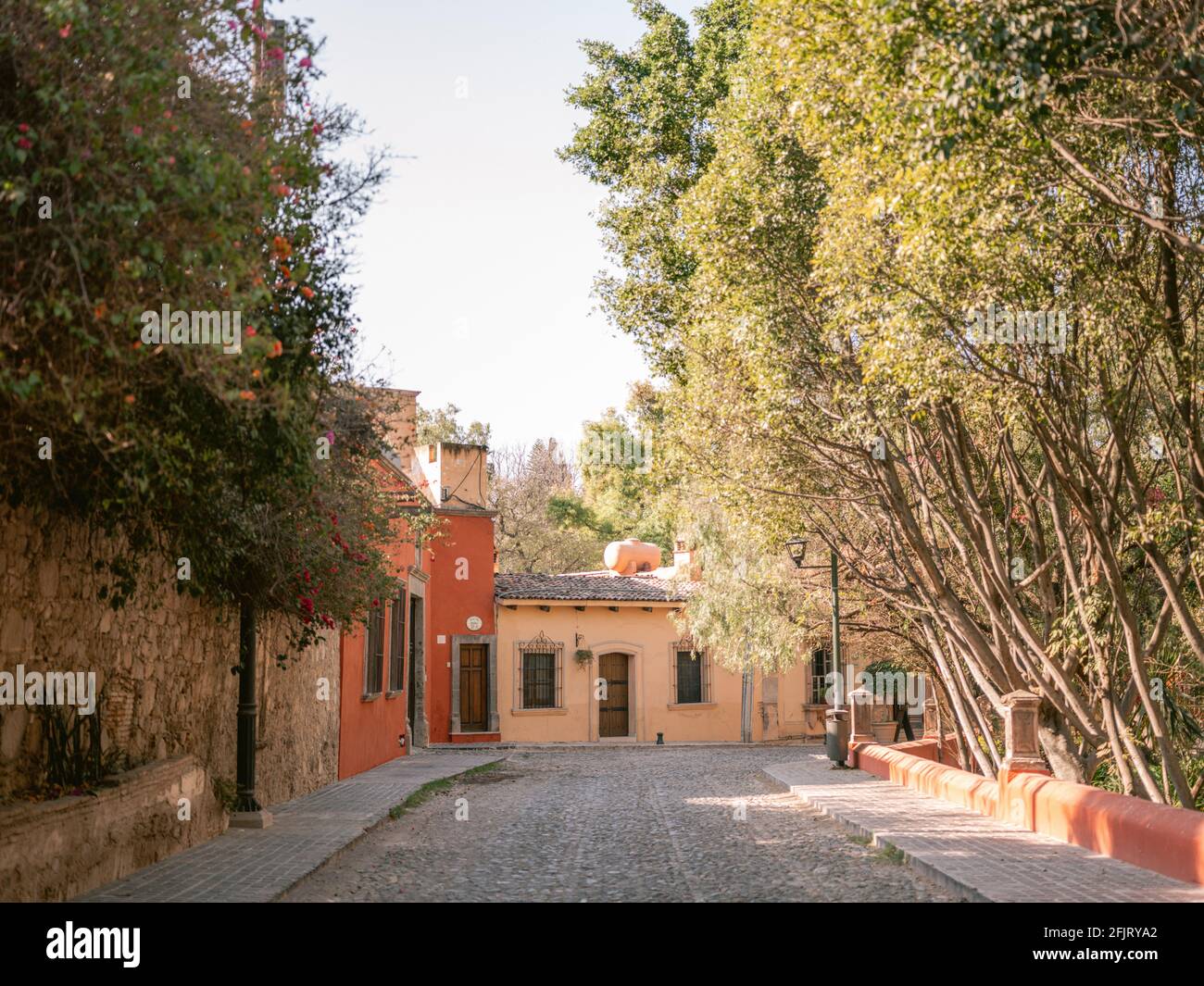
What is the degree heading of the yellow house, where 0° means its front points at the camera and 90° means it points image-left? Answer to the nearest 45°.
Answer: approximately 0°

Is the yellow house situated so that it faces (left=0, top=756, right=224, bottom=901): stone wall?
yes

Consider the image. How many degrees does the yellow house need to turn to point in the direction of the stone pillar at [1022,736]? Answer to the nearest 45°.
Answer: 0° — it already faces it

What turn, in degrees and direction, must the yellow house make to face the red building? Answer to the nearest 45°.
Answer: approximately 45° to its right

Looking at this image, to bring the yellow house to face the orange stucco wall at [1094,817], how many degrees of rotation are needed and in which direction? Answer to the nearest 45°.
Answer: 0° — it already faces it
